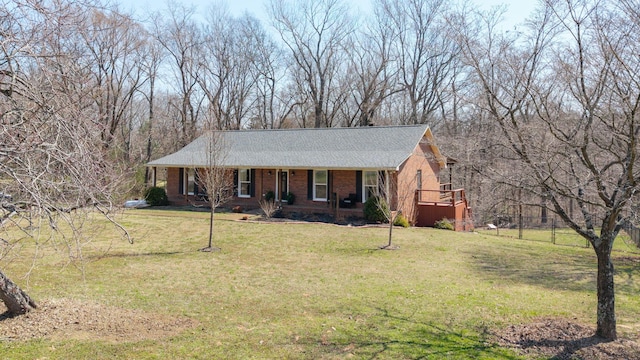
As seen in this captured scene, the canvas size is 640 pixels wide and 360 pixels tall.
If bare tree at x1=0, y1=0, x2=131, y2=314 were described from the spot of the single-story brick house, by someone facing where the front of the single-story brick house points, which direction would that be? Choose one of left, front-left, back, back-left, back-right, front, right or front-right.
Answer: front-left

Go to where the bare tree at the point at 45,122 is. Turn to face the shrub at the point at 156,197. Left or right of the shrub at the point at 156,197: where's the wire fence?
right

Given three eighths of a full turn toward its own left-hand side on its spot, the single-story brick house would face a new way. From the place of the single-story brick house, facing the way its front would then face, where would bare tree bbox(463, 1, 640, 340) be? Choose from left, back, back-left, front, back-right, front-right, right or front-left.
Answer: right

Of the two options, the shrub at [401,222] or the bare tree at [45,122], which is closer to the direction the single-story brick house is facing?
the bare tree

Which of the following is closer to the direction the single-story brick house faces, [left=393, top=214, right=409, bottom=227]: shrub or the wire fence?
the shrub

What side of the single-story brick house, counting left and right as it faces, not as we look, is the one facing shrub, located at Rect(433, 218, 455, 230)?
left

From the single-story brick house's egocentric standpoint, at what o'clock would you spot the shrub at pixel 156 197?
The shrub is roughly at 2 o'clock from the single-story brick house.

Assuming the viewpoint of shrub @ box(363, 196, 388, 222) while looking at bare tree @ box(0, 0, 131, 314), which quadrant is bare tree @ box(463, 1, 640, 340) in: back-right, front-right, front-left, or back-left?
front-left

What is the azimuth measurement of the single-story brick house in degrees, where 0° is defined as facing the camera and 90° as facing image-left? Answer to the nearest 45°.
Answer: approximately 45°

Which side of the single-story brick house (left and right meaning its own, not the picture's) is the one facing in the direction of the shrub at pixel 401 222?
left
